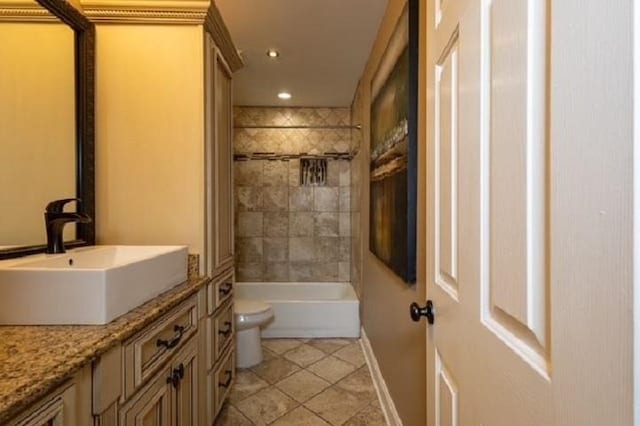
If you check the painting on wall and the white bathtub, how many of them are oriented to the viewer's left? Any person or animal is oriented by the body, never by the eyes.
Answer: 1

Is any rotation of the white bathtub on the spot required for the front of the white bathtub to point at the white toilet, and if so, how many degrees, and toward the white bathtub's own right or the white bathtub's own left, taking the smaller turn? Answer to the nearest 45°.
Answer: approximately 45° to the white bathtub's own right

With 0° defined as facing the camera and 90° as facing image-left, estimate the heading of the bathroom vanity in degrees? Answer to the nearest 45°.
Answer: approximately 315°

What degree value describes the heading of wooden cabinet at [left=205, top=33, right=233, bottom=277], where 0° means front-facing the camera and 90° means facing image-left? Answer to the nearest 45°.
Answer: approximately 270°

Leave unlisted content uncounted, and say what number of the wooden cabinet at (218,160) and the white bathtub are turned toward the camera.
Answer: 1

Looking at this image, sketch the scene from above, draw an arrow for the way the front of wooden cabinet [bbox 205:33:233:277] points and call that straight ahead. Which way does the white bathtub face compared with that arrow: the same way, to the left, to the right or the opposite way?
to the right

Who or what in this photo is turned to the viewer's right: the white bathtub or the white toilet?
the white toilet

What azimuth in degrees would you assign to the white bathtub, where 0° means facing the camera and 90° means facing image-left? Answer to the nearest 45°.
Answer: approximately 0°

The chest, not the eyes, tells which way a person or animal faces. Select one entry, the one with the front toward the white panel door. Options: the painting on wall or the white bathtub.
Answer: the white bathtub

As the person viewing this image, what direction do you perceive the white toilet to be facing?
facing to the right of the viewer

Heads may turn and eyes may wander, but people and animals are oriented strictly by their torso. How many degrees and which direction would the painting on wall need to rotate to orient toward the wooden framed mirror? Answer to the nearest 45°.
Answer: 0° — it already faces it

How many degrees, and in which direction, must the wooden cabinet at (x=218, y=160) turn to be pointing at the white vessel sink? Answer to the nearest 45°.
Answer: approximately 135° to its right
